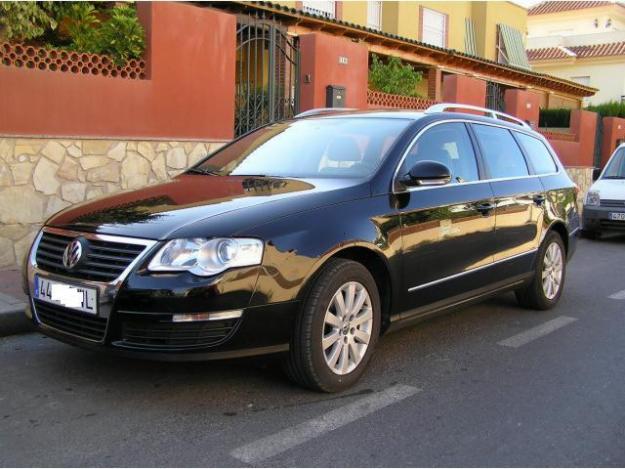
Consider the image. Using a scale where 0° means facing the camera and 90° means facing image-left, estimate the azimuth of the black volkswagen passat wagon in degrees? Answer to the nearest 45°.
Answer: approximately 45°

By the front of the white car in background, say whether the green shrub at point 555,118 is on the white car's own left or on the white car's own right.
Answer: on the white car's own right

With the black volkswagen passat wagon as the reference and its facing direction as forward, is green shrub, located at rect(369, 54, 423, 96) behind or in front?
behind

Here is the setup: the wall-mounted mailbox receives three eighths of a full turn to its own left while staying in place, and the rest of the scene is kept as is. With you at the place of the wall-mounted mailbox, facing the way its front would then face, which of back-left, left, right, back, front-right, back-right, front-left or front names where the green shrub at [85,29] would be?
back-left

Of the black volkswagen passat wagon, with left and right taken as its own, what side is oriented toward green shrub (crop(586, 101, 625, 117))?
back

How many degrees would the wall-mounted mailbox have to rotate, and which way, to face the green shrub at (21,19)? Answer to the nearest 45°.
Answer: approximately 90° to its right

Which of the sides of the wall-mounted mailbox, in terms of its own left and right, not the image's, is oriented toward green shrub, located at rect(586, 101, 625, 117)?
left

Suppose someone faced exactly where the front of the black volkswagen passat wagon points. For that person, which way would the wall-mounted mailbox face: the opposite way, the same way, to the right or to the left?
to the left

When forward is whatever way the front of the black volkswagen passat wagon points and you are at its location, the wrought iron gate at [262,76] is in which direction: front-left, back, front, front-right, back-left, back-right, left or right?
back-right

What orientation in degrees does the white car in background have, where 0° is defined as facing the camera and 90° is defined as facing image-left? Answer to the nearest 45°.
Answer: approximately 45°
